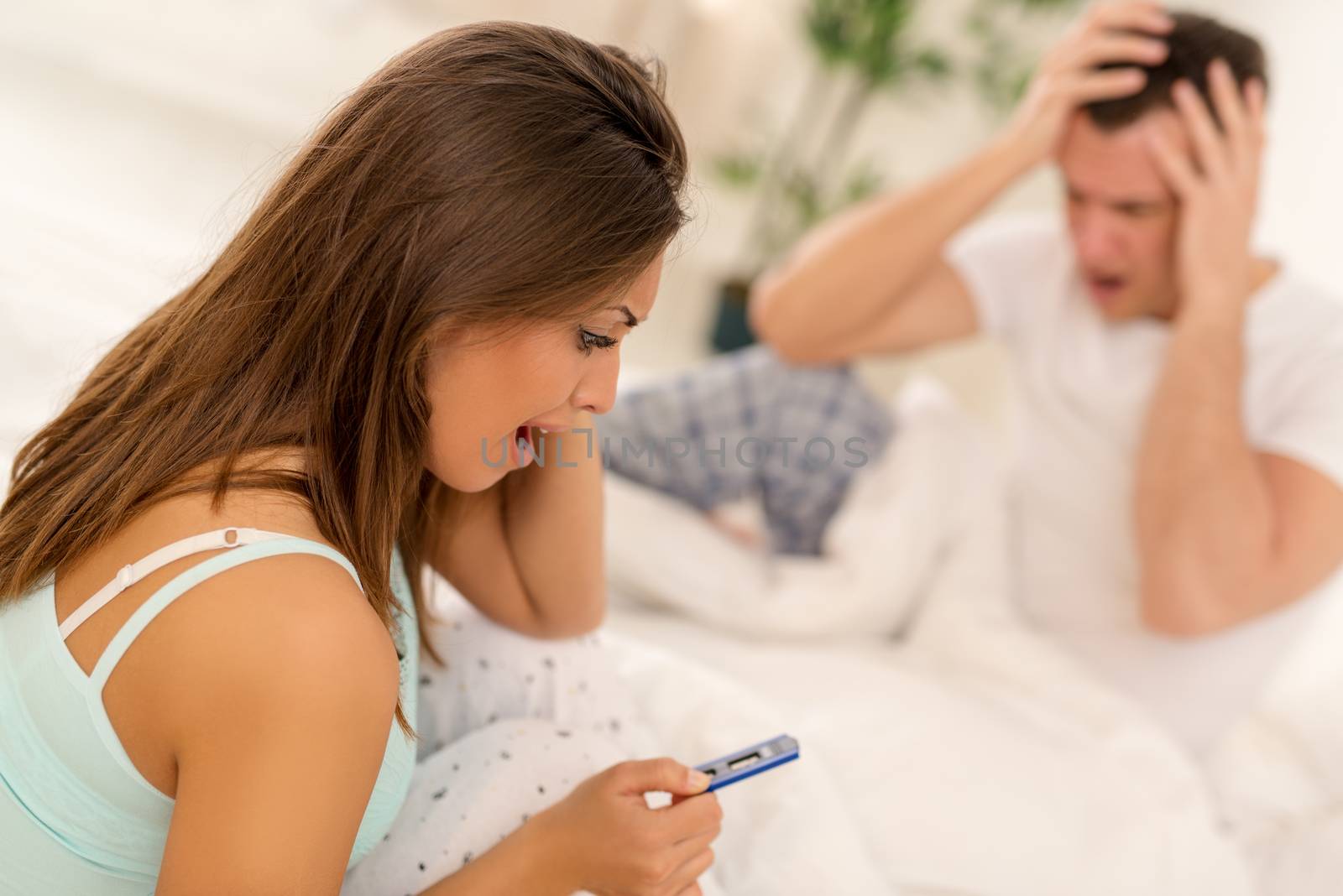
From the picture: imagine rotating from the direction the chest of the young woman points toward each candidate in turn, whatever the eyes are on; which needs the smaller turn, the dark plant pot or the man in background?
the man in background

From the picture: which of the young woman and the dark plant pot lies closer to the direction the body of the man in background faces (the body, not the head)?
the young woman

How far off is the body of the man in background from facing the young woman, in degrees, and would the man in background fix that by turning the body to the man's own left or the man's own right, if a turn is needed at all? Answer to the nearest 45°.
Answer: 0° — they already face them

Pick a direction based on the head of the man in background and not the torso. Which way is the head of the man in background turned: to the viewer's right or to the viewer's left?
to the viewer's left

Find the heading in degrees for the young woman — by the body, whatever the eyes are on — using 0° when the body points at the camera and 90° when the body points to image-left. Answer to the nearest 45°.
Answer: approximately 270°

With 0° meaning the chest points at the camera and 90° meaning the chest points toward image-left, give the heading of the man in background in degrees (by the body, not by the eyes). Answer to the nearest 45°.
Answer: approximately 45°

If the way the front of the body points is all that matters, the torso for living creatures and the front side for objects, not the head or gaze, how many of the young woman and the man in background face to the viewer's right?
1

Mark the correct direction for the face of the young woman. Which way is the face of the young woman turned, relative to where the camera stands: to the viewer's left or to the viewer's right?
to the viewer's right

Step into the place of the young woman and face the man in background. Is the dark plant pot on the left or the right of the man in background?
left

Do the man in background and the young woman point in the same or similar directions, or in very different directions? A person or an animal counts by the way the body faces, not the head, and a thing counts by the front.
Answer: very different directions

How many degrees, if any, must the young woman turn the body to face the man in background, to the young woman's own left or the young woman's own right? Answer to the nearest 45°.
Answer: approximately 45° to the young woman's own left

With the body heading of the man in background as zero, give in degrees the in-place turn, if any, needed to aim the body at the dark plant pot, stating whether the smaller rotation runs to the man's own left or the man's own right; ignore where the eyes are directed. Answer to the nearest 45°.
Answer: approximately 90° to the man's own right
